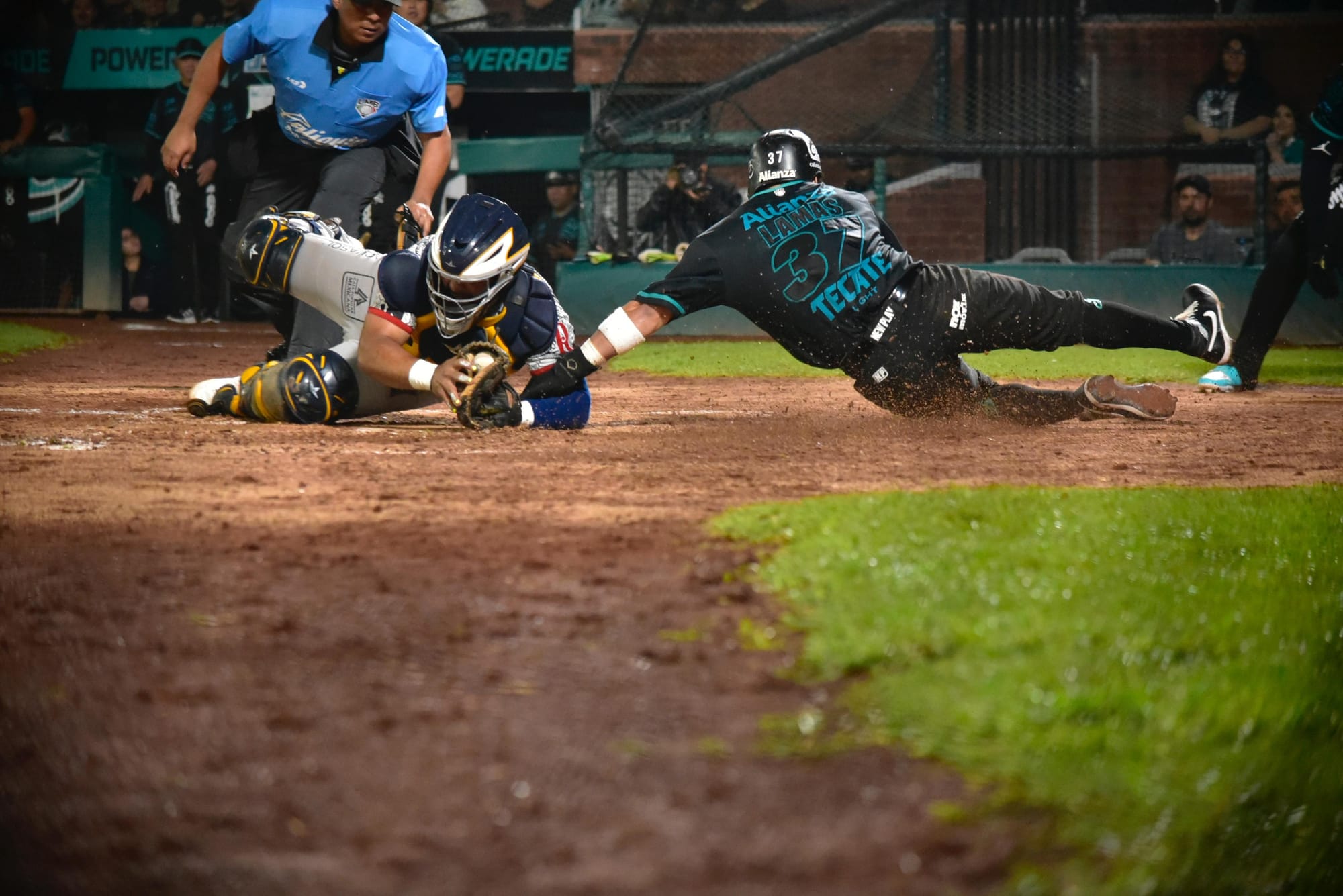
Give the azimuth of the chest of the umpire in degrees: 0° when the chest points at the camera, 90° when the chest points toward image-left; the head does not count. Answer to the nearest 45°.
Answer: approximately 0°

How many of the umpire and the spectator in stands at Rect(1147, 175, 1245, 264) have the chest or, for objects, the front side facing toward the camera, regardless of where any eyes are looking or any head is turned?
2

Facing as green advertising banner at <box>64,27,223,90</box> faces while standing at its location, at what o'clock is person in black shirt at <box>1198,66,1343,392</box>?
The person in black shirt is roughly at 11 o'clock from the green advertising banner.

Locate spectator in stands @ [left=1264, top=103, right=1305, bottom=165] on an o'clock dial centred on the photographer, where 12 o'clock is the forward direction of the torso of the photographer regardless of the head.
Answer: The spectator in stands is roughly at 9 o'clock from the photographer.
